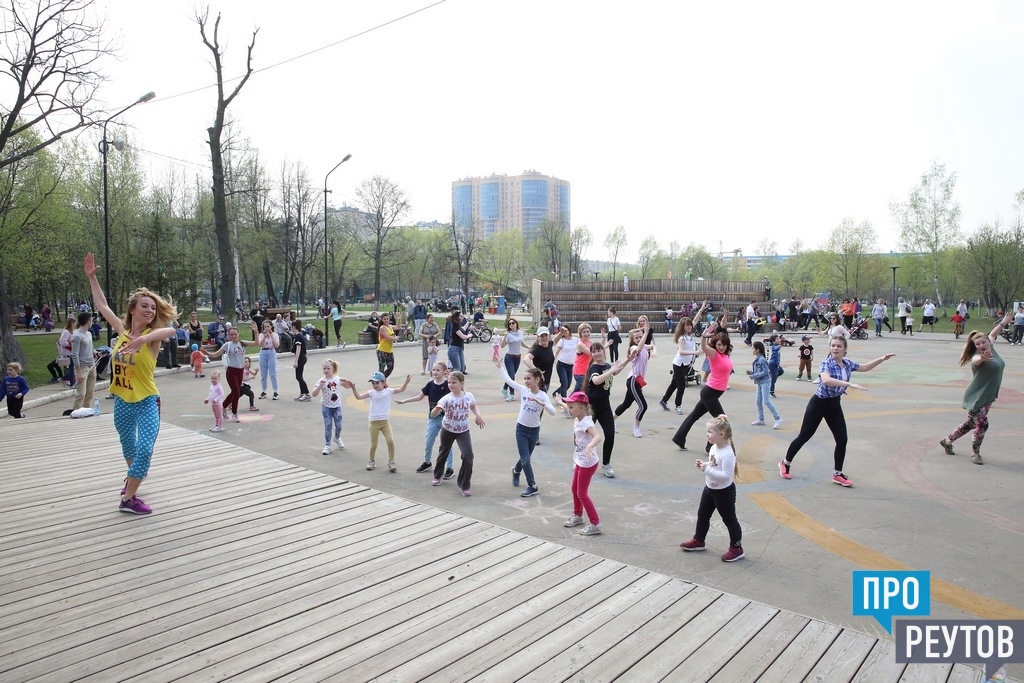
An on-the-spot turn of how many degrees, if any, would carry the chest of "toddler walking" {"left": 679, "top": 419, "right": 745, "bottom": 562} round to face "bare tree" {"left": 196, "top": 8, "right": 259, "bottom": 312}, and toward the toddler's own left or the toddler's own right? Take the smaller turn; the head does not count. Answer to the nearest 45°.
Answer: approximately 45° to the toddler's own right

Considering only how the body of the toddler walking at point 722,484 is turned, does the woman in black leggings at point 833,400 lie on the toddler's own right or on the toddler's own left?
on the toddler's own right

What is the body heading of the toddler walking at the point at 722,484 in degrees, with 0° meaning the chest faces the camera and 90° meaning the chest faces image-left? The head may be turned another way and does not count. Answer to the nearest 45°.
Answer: approximately 90°

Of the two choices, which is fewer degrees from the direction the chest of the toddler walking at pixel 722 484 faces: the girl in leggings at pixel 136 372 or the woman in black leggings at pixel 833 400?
the girl in leggings

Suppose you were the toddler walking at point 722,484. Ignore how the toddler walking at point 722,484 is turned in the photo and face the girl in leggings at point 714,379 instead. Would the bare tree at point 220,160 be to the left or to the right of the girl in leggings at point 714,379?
left

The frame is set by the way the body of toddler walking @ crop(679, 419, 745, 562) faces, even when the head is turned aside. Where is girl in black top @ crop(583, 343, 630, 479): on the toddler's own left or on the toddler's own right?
on the toddler's own right

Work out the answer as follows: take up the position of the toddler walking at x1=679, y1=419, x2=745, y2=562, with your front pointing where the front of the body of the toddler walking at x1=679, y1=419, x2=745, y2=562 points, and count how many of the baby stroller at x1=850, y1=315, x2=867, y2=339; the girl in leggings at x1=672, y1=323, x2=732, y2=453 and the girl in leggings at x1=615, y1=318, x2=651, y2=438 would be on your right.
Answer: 3
